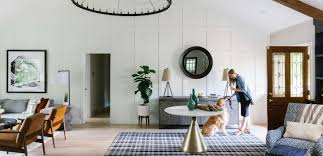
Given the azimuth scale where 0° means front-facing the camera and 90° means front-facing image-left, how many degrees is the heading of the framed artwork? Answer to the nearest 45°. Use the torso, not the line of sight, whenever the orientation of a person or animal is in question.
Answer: approximately 0°

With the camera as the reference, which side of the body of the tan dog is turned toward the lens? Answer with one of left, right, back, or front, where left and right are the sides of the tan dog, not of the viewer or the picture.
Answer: right

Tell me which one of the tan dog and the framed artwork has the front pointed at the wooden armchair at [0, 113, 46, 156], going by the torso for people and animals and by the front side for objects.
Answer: the framed artwork

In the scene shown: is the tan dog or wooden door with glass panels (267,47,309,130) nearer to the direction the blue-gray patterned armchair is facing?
the tan dog

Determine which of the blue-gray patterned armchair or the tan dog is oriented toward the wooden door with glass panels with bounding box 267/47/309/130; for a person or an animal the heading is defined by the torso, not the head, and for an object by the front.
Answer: the tan dog

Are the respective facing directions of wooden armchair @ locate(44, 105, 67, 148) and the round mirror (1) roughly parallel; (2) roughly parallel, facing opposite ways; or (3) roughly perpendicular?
roughly perpendicular

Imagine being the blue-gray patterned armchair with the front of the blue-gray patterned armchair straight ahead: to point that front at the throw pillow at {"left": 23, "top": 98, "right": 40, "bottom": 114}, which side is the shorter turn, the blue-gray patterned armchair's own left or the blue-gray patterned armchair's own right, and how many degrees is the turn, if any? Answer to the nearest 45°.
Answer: approximately 45° to the blue-gray patterned armchair's own right
